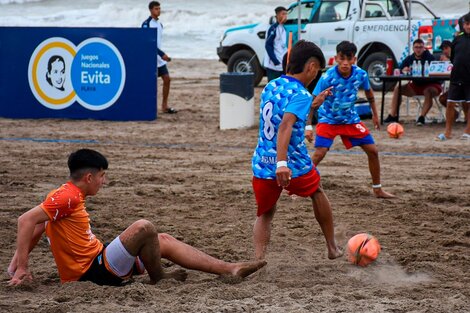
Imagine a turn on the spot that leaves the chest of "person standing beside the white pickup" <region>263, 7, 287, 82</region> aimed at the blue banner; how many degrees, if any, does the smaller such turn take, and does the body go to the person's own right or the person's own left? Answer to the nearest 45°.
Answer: approximately 135° to the person's own right

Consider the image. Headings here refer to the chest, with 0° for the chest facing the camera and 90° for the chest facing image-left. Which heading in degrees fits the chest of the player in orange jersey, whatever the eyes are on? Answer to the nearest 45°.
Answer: approximately 270°

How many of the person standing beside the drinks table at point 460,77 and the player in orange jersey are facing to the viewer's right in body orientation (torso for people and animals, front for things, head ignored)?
1

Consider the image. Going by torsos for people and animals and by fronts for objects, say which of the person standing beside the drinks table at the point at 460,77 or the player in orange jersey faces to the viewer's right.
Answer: the player in orange jersey

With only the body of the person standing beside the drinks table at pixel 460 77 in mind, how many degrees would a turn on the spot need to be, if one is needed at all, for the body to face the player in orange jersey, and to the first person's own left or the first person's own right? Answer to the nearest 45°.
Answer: approximately 45° to the first person's own left

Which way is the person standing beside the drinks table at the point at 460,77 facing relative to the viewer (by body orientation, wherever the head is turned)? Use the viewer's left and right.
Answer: facing the viewer and to the left of the viewer

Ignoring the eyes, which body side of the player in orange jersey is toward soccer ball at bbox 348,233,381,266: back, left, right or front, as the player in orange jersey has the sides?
front

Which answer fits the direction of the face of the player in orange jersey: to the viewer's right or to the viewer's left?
to the viewer's right

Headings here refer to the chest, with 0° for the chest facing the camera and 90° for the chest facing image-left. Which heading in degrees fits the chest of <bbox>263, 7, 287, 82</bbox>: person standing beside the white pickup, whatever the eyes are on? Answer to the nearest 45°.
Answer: approximately 315°

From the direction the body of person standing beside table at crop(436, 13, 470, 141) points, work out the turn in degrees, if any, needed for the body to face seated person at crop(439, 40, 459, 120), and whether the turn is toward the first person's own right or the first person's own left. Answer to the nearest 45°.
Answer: approximately 135° to the first person's own right

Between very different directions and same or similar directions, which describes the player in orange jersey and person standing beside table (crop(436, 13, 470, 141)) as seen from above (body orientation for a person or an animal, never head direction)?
very different directions

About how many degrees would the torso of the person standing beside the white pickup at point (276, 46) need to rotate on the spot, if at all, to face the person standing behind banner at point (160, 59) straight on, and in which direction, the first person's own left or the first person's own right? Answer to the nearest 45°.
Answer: approximately 135° to the first person's own right

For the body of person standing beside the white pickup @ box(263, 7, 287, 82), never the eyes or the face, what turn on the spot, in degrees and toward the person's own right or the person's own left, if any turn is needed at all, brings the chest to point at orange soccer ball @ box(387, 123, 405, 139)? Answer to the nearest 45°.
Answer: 0° — they already face it

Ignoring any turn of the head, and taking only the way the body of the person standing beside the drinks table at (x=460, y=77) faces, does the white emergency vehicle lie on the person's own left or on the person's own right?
on the person's own right
